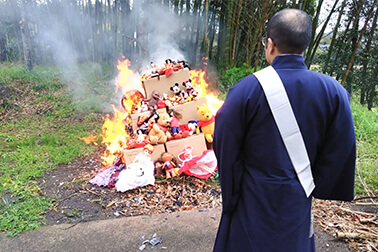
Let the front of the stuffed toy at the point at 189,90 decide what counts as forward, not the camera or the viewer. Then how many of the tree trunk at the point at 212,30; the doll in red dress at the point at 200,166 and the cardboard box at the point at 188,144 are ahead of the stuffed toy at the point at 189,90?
2

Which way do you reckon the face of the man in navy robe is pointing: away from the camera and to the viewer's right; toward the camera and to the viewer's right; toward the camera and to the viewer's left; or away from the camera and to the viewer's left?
away from the camera and to the viewer's left

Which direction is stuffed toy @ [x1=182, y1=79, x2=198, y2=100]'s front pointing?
toward the camera

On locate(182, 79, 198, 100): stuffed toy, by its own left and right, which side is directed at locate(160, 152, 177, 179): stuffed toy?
front

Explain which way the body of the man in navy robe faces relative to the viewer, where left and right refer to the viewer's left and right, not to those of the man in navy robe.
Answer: facing away from the viewer and to the left of the viewer

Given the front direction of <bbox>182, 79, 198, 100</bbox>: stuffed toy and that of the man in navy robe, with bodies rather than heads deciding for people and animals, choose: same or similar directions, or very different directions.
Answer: very different directions

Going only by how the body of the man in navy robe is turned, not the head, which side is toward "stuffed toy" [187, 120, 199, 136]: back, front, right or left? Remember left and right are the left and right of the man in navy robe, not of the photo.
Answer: front

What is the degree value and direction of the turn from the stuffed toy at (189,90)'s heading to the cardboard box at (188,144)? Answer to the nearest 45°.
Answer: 0° — it already faces it

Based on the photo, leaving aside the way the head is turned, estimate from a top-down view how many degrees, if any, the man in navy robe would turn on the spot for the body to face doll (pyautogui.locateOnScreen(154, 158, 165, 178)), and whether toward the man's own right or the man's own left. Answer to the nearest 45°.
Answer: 0° — they already face it
